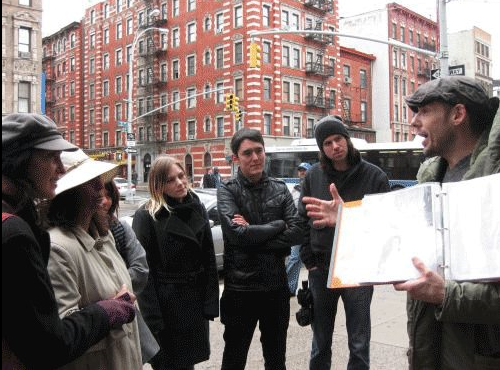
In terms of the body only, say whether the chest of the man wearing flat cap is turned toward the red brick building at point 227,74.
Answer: no

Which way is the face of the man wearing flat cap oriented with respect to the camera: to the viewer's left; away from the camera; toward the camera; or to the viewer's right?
to the viewer's left

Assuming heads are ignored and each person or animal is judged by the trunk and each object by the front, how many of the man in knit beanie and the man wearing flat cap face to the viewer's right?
0

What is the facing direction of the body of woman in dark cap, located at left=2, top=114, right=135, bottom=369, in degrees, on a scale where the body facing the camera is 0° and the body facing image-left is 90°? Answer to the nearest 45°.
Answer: approximately 270°

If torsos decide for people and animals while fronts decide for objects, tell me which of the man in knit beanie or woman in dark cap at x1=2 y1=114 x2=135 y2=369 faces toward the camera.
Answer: the man in knit beanie

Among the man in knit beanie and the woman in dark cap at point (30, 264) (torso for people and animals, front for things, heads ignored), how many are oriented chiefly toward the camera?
1

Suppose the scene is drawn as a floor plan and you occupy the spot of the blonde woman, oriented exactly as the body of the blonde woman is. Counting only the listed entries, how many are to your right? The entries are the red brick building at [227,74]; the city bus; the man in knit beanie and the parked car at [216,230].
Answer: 0

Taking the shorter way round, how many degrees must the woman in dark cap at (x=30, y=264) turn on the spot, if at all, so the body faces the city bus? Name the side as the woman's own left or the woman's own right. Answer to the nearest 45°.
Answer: approximately 45° to the woman's own left

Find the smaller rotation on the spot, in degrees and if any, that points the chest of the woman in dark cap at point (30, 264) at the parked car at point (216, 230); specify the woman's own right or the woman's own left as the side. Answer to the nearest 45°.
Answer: approximately 90° to the woman's own left

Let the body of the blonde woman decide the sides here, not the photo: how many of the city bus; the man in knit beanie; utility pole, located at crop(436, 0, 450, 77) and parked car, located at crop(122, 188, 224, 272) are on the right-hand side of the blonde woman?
0

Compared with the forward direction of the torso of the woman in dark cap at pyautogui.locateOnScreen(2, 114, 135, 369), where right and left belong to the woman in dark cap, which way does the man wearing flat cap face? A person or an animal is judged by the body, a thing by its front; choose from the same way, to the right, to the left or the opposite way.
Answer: the opposite way

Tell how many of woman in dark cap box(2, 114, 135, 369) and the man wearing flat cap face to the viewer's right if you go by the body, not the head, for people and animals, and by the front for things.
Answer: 1

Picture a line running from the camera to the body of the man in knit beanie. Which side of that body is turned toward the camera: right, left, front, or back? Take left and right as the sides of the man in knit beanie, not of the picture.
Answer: front

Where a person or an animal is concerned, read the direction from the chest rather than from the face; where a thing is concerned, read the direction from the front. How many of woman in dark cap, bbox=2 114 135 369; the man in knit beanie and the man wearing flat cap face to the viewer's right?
1

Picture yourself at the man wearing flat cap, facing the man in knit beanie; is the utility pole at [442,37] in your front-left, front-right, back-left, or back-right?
front-right

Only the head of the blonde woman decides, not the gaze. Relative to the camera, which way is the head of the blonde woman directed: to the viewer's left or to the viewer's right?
to the viewer's right

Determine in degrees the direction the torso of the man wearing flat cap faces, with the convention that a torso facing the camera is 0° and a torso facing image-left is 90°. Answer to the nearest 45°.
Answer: approximately 45°
